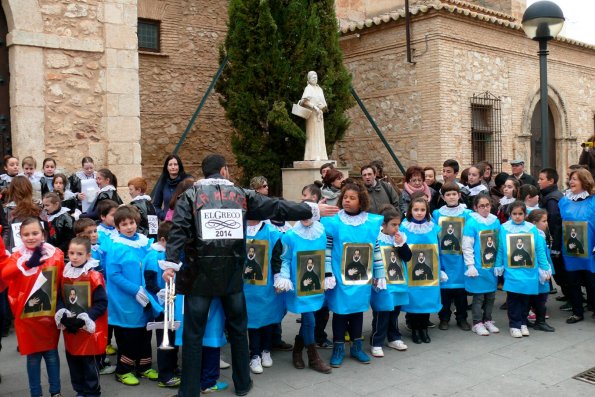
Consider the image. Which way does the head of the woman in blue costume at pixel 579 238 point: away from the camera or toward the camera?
toward the camera

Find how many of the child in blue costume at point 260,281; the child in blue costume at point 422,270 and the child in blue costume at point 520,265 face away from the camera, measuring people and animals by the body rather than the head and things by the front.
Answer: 0

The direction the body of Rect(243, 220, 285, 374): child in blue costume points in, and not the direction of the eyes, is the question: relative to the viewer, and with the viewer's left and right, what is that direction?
facing the viewer and to the left of the viewer

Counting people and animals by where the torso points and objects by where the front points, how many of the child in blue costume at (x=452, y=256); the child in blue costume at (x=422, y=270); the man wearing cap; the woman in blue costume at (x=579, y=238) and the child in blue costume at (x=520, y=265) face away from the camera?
0

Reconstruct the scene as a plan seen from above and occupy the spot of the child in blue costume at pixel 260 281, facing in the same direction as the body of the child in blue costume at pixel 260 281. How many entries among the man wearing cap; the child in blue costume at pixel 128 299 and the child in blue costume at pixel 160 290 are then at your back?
1

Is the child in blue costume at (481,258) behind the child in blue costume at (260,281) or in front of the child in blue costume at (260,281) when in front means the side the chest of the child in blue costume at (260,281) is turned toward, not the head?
behind

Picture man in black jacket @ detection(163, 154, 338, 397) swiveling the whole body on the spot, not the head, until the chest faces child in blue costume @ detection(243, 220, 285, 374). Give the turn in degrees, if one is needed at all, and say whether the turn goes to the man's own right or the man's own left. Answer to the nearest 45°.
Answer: approximately 45° to the man's own right

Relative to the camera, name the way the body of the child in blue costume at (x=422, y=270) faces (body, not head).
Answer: toward the camera

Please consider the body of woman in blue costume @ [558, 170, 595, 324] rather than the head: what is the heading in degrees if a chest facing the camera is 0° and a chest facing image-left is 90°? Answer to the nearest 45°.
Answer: approximately 45°

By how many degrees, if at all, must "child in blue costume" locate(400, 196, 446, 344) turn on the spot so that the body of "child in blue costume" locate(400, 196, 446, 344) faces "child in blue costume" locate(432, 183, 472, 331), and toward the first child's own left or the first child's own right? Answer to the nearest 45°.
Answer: approximately 135° to the first child's own left

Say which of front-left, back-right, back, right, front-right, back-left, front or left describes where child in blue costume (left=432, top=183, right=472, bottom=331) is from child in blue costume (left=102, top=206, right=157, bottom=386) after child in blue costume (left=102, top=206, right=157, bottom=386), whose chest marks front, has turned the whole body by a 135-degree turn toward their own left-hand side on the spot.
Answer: right

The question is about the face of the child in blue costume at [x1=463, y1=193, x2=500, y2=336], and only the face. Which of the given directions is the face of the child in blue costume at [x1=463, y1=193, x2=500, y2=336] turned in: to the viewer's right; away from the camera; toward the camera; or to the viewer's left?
toward the camera

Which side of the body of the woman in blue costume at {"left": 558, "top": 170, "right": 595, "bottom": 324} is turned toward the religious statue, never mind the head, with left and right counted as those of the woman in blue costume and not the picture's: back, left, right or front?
right

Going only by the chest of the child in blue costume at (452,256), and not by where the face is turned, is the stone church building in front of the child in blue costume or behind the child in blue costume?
behind

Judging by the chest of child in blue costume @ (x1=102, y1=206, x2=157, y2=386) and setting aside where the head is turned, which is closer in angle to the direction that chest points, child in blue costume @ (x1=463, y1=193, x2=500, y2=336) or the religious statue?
the child in blue costume
